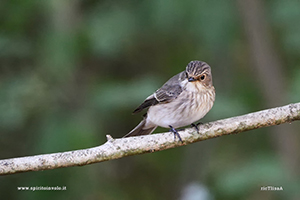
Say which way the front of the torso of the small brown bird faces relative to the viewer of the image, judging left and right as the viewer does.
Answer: facing the viewer and to the right of the viewer
